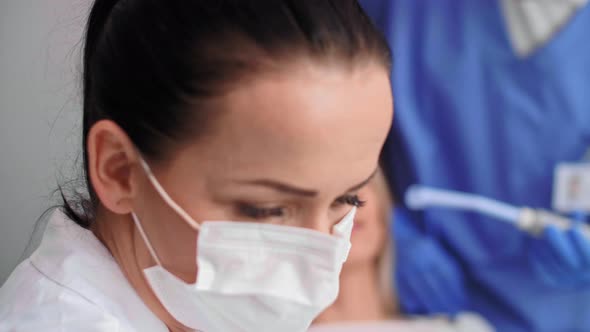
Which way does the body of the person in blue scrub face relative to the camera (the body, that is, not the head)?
toward the camera

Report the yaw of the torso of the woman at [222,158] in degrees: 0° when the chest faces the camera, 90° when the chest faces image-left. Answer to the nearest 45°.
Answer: approximately 315°

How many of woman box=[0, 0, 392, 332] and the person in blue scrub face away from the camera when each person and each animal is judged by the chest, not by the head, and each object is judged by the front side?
0

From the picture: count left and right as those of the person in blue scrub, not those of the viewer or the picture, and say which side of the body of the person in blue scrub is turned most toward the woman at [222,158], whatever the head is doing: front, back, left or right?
front

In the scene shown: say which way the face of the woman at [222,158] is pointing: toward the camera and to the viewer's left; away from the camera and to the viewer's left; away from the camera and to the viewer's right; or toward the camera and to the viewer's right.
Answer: toward the camera and to the viewer's right

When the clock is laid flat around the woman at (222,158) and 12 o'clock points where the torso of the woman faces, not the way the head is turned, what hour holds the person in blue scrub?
The person in blue scrub is roughly at 9 o'clock from the woman.
